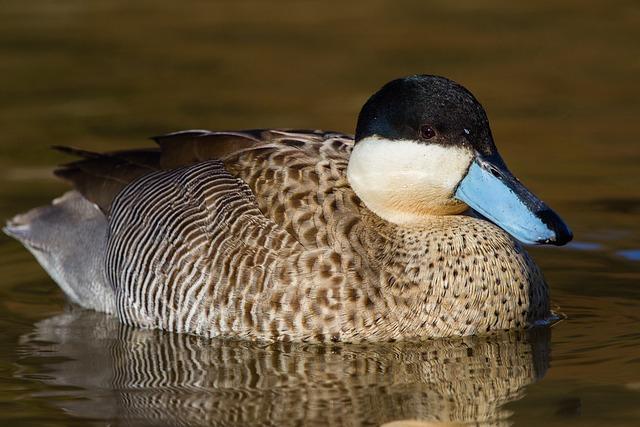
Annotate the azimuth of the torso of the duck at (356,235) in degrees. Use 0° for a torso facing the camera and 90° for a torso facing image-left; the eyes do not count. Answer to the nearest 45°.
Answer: approximately 270°
